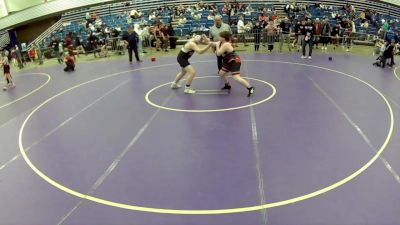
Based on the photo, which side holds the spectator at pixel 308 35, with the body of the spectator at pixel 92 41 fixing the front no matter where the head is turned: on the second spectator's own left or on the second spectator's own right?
on the second spectator's own left

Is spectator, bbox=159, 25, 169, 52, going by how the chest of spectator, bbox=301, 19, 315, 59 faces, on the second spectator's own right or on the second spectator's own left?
on the second spectator's own right

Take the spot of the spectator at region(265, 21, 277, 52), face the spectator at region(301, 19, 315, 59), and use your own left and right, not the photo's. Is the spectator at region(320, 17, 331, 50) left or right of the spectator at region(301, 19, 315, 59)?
left

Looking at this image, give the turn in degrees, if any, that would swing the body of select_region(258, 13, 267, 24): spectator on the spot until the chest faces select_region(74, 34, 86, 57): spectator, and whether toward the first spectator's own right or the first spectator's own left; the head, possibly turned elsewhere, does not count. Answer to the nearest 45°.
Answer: approximately 90° to the first spectator's own right

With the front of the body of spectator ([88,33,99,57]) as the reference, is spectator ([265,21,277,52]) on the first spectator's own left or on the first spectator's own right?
on the first spectator's own left

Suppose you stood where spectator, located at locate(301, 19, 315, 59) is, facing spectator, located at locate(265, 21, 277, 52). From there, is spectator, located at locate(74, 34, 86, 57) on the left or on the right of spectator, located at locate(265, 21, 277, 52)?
left

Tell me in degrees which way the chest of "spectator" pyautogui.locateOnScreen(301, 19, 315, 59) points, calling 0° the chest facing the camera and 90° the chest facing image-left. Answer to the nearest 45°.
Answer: approximately 0°

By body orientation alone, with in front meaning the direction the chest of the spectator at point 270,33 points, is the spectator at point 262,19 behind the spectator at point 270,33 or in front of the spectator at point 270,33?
behind

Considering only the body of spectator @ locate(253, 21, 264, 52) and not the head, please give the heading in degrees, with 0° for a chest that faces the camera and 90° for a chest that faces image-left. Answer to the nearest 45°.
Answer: approximately 0°

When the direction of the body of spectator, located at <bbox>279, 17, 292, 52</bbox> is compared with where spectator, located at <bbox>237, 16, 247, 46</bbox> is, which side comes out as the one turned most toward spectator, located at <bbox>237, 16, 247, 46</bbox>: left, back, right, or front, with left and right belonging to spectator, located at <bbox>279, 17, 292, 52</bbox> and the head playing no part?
right
